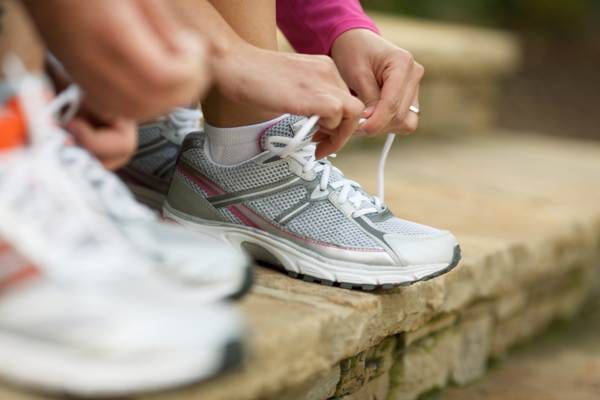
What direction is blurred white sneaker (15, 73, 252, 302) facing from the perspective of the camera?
to the viewer's right

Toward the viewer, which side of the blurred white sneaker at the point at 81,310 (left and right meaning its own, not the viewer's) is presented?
right

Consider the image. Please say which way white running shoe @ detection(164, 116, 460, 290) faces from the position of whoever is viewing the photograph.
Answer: facing to the right of the viewer
